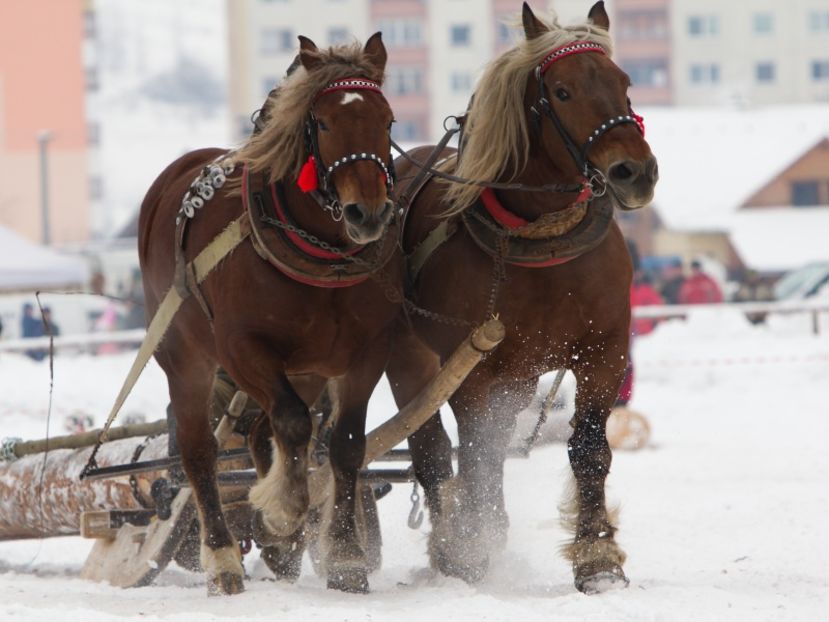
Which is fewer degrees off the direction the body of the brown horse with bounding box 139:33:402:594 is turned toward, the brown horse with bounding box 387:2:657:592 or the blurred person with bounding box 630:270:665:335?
the brown horse

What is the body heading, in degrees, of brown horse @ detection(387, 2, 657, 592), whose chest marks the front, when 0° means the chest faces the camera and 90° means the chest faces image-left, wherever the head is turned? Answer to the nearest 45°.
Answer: approximately 315°

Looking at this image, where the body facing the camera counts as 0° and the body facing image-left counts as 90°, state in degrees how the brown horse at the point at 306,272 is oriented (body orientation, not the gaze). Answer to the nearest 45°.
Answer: approximately 315°

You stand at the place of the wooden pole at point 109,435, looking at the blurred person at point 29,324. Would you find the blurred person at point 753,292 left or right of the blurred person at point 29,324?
right

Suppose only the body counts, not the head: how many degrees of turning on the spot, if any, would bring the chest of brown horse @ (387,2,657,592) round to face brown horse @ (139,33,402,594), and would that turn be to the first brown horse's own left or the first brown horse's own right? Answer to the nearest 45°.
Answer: approximately 135° to the first brown horse's own right

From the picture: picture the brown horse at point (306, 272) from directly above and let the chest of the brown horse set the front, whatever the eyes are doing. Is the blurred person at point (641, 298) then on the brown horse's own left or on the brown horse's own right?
on the brown horse's own left

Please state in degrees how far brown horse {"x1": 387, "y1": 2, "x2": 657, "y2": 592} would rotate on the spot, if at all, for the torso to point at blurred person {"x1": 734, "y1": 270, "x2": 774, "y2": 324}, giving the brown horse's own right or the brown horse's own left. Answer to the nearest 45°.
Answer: approximately 135° to the brown horse's own left

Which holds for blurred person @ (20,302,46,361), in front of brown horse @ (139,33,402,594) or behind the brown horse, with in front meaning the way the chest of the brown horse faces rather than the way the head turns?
behind

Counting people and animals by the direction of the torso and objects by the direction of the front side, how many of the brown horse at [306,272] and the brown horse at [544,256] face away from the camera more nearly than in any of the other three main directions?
0
